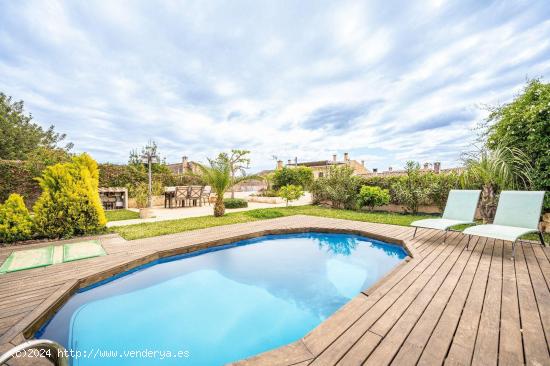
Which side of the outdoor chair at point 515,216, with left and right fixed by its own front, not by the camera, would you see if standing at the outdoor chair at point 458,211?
right

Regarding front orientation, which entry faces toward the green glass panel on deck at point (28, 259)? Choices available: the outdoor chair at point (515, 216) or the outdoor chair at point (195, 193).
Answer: the outdoor chair at point (515, 216)

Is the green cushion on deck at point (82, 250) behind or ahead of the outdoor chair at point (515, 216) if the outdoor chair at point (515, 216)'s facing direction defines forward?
ahead

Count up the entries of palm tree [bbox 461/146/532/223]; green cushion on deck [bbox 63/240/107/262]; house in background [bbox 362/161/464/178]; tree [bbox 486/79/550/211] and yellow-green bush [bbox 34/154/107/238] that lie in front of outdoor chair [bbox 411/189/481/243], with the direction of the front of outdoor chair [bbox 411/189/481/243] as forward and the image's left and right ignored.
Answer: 2

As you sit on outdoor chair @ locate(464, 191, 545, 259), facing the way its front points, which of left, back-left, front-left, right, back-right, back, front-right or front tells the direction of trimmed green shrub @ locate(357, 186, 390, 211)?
right

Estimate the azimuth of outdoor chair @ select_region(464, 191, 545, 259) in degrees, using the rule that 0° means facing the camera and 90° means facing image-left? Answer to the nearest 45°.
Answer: approximately 45°

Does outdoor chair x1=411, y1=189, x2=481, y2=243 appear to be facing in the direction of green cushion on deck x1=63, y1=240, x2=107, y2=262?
yes

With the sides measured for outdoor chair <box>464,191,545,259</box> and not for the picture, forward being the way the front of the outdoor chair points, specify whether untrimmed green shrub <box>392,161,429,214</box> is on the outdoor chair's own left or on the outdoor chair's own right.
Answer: on the outdoor chair's own right

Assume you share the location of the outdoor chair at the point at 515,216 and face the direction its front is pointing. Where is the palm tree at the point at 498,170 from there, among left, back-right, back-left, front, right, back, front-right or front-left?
back-right

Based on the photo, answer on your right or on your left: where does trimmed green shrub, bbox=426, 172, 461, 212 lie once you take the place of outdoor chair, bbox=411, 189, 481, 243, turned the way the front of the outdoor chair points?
on your right

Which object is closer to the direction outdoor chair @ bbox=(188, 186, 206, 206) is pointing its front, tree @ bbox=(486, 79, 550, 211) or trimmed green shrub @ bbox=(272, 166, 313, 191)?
the trimmed green shrub
